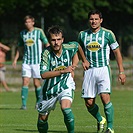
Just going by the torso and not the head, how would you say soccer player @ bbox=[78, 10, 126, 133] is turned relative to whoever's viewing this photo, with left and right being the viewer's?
facing the viewer

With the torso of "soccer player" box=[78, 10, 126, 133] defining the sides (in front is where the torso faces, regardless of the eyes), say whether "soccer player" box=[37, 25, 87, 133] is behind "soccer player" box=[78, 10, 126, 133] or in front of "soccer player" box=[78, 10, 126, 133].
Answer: in front

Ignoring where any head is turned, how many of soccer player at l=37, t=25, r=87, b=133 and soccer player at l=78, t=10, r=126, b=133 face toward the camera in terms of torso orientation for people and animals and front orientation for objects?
2

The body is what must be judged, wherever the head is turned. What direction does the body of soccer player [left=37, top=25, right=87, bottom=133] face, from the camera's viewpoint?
toward the camera

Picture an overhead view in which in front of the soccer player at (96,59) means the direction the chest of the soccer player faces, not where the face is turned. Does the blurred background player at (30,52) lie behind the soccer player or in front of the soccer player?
behind
